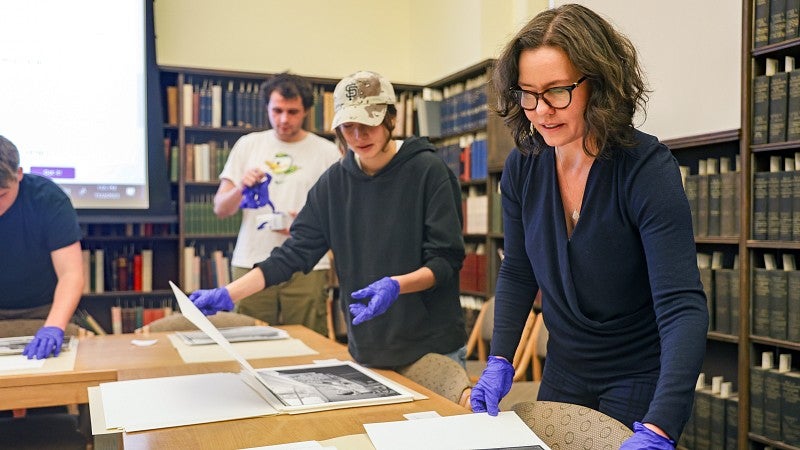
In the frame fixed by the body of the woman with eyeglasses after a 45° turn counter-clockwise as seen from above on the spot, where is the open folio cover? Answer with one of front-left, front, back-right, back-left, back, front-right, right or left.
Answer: right

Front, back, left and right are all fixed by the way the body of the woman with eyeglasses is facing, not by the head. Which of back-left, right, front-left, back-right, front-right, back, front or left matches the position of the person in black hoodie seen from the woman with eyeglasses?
right

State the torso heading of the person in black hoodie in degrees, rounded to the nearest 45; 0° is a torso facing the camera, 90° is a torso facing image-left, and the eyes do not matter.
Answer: approximately 45°

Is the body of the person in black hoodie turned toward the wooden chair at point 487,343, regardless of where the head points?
no

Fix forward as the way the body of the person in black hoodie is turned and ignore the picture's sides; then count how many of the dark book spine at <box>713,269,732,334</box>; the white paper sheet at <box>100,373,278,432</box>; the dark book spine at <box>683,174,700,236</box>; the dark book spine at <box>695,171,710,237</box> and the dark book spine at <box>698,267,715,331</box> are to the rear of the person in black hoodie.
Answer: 4

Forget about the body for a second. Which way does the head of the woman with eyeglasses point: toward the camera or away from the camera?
toward the camera

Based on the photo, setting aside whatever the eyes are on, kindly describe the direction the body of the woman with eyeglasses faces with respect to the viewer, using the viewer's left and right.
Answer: facing the viewer and to the left of the viewer

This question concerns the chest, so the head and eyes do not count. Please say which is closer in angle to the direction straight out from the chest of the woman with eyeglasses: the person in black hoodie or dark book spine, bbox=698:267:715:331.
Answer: the person in black hoodie

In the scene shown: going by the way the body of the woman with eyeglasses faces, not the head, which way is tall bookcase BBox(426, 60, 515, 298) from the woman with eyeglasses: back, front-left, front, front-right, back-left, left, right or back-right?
back-right

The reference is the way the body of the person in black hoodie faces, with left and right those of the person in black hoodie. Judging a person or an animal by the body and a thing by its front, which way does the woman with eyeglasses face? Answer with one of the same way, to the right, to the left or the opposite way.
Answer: the same way

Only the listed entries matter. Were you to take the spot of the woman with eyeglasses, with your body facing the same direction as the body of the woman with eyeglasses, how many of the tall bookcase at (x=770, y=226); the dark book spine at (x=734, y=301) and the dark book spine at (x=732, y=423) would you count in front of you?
0

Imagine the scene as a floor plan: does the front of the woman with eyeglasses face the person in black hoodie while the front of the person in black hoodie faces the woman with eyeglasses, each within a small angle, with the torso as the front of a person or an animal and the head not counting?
no

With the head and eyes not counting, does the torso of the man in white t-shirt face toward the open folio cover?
yes

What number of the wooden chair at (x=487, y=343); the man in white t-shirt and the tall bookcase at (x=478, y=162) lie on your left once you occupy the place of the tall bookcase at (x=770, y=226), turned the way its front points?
0

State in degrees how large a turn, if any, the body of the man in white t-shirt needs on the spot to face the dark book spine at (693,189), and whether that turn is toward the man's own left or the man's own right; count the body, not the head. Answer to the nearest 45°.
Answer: approximately 90° to the man's own left

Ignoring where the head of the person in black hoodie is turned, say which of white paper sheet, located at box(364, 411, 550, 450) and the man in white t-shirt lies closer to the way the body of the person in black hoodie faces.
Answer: the white paper sheet

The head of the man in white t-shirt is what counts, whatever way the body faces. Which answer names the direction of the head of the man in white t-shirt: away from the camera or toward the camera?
toward the camera

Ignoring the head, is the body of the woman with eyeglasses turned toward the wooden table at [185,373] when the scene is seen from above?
no

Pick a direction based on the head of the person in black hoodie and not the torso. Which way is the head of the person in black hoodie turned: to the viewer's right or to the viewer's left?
to the viewer's left

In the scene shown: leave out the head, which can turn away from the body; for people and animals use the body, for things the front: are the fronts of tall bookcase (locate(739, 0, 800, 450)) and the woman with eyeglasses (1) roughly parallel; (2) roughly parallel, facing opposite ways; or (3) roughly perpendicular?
roughly parallel

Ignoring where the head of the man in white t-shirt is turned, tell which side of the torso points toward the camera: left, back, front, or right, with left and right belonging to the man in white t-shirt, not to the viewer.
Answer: front
